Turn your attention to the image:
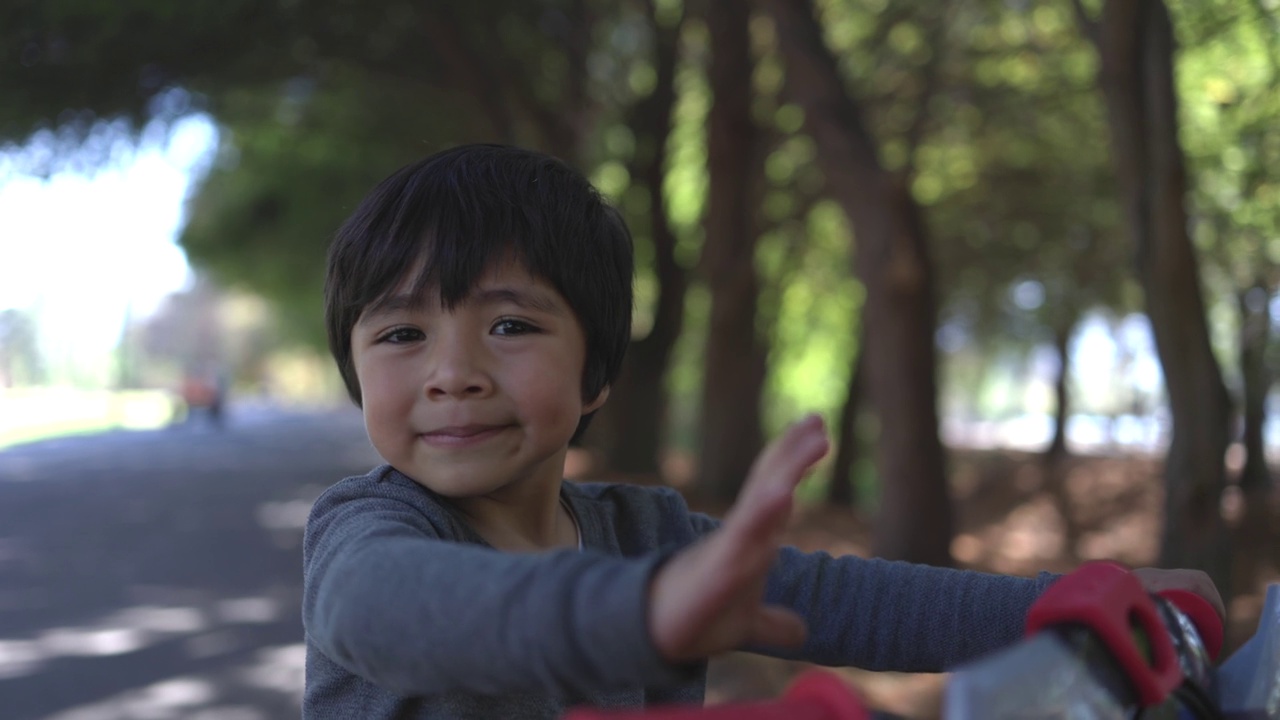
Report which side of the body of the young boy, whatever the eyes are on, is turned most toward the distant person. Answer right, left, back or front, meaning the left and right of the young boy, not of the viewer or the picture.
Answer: back

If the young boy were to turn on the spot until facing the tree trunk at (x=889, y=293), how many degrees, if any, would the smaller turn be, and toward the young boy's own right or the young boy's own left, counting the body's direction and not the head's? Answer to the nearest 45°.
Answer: approximately 135° to the young boy's own left

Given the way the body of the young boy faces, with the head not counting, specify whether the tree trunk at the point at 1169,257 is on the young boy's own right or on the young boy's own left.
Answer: on the young boy's own left

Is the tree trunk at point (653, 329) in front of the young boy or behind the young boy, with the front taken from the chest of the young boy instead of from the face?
behind

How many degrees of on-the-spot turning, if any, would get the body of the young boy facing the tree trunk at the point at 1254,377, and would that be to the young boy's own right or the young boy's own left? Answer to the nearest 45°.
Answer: approximately 90° to the young boy's own left

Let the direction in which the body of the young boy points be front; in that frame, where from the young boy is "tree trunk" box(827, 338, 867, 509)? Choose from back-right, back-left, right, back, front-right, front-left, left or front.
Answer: back-left

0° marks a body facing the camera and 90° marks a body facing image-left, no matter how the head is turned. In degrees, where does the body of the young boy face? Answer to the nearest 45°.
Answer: approximately 315°

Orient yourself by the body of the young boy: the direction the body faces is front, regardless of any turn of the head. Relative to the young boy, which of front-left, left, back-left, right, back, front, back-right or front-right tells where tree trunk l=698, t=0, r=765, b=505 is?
back-left

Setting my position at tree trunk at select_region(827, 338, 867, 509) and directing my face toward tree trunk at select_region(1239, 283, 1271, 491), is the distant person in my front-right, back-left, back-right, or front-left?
back-left
